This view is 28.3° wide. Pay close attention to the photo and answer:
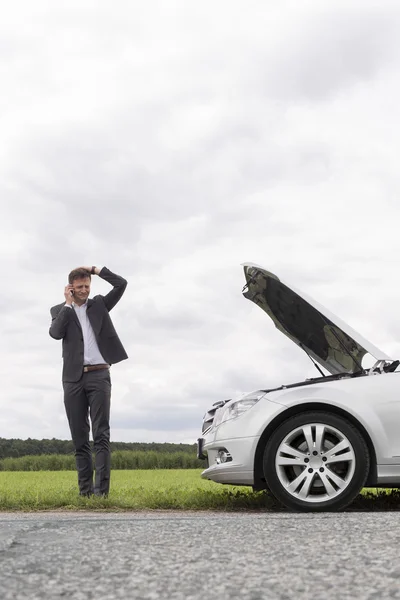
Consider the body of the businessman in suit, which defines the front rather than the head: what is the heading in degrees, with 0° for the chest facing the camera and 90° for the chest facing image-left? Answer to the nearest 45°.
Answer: approximately 0°

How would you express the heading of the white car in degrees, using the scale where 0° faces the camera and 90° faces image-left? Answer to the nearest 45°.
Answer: approximately 90°

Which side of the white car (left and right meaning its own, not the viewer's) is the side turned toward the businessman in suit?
front

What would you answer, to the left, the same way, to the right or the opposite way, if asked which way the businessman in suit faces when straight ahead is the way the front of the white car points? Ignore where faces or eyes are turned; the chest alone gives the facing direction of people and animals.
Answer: to the left

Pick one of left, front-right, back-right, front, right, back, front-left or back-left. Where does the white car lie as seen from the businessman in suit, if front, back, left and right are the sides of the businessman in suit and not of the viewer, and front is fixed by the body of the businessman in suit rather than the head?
front-left

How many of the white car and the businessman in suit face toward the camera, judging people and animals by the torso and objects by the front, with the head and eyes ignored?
1
